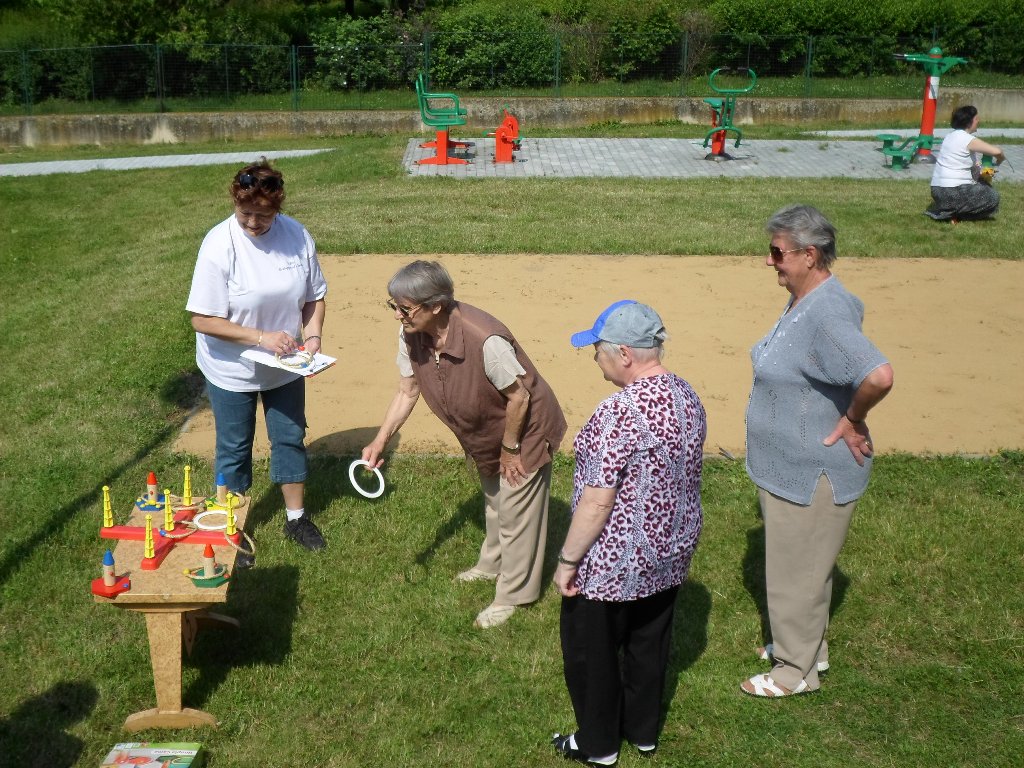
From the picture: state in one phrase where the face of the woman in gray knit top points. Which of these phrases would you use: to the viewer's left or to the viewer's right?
to the viewer's left

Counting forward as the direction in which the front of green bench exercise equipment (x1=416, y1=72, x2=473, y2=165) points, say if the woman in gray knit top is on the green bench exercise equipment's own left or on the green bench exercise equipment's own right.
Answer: on the green bench exercise equipment's own right

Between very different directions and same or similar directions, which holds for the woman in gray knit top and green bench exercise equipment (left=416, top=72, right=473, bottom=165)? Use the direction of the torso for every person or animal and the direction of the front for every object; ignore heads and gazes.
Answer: very different directions

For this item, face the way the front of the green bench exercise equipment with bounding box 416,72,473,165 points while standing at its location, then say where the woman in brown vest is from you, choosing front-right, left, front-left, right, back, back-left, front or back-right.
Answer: right

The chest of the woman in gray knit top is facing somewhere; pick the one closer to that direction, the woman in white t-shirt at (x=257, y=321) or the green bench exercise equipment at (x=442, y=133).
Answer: the woman in white t-shirt

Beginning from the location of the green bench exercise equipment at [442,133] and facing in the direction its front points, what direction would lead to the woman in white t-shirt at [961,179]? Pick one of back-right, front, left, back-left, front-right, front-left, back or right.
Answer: front-right

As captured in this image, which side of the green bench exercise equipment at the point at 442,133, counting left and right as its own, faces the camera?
right

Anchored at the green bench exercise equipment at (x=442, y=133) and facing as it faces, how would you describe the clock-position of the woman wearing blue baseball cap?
The woman wearing blue baseball cap is roughly at 3 o'clock from the green bench exercise equipment.
